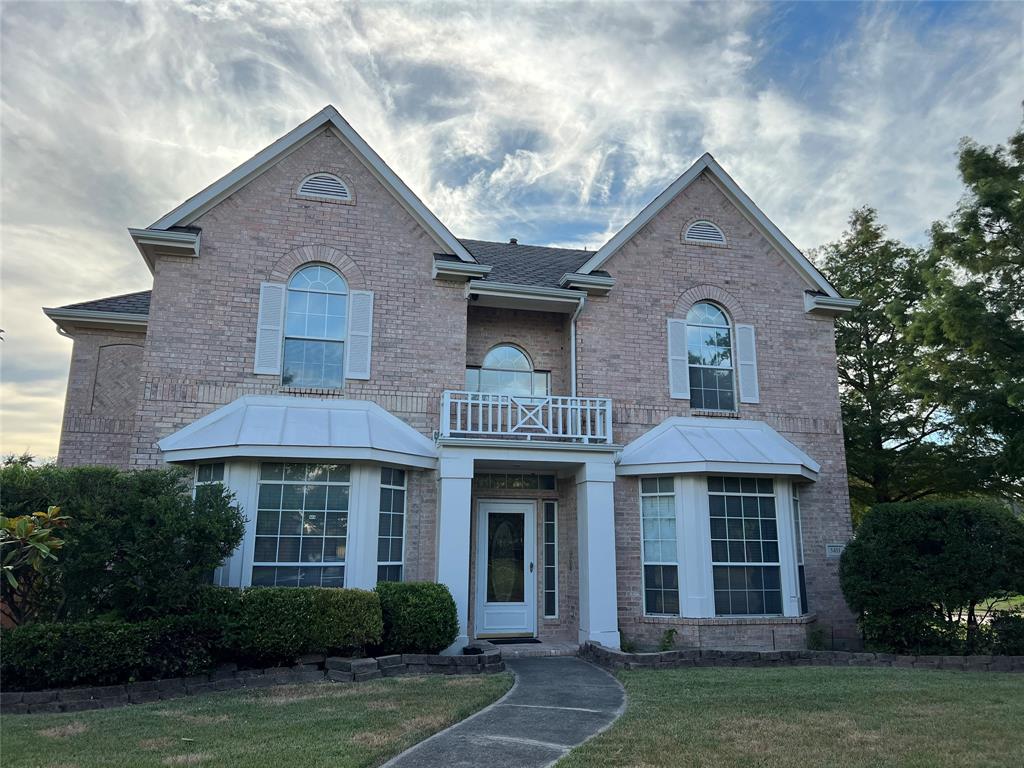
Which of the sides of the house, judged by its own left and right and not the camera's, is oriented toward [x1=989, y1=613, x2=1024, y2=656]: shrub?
left

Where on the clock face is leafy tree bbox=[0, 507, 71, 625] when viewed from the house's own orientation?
The leafy tree is roughly at 2 o'clock from the house.

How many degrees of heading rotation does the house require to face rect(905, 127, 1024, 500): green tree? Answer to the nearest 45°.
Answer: approximately 90° to its left

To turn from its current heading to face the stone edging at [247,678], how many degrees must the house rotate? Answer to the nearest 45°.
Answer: approximately 45° to its right

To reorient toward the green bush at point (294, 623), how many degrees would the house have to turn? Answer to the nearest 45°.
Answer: approximately 45° to its right

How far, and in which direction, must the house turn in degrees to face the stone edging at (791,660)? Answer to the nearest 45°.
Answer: approximately 90° to its left

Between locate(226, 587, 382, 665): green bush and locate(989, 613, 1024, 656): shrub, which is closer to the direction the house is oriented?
the green bush

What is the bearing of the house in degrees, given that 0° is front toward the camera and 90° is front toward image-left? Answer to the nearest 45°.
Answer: approximately 0°
